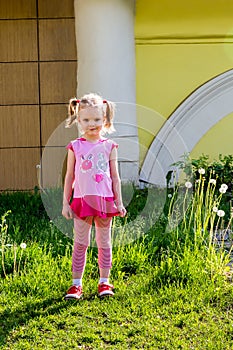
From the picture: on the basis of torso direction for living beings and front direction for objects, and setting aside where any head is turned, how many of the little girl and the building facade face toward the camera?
2

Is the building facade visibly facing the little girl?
yes

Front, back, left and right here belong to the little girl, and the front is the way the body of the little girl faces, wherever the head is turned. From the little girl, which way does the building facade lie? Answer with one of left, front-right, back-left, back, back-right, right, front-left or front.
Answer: back

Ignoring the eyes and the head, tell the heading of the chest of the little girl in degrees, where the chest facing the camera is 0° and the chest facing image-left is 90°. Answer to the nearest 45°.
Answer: approximately 0°
